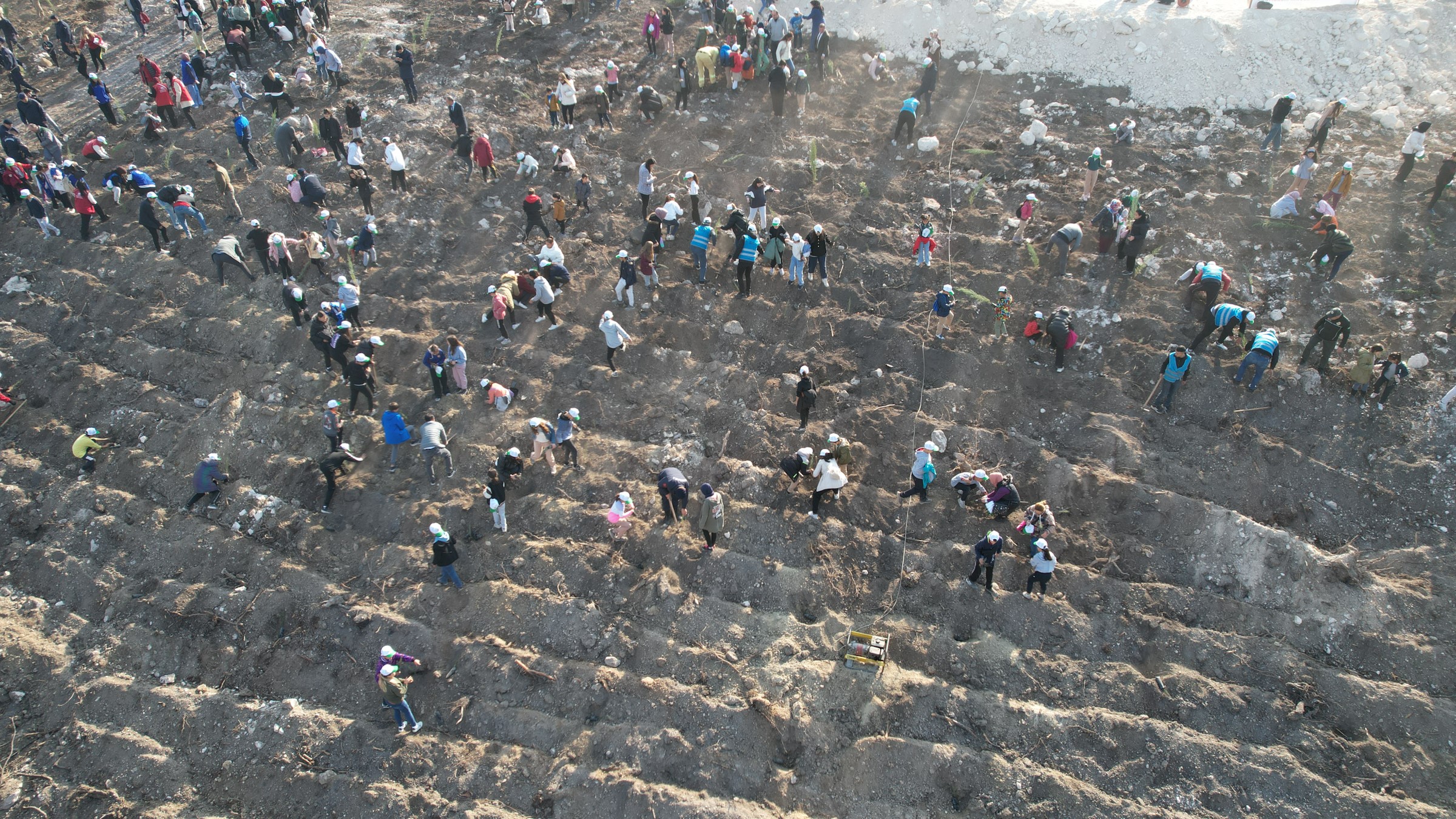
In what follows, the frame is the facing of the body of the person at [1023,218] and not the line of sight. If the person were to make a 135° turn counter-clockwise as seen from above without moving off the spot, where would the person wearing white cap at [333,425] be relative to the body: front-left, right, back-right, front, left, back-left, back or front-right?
left

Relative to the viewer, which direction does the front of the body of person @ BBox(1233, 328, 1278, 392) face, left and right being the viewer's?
facing away from the viewer and to the right of the viewer

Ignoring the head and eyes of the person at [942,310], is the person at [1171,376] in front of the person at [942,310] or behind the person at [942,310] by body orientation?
in front

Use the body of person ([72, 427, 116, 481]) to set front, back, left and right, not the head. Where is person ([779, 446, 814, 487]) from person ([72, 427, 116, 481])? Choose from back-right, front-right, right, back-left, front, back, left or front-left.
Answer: front-right

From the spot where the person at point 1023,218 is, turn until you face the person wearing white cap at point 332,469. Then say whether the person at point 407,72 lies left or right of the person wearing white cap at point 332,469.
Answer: right

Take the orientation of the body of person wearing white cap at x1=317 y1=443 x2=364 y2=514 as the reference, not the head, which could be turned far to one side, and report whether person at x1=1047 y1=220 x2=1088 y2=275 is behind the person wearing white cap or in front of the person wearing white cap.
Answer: in front

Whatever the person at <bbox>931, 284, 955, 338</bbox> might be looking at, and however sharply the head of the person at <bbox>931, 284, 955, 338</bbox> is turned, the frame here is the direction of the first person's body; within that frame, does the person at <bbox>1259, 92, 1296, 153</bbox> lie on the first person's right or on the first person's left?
on the first person's left

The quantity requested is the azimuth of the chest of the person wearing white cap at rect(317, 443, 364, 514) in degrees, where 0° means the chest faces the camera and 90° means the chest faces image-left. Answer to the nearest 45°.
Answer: approximately 270°

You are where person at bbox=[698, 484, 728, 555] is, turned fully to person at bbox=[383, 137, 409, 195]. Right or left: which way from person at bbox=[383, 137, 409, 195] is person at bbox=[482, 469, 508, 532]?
left
